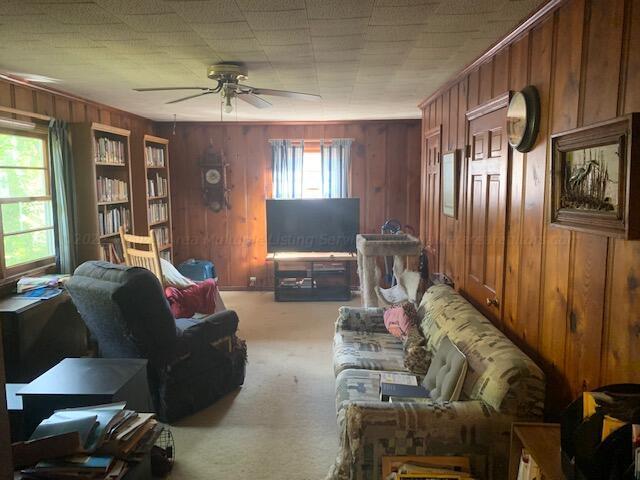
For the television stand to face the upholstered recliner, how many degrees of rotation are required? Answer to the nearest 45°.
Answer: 0° — it already faces it

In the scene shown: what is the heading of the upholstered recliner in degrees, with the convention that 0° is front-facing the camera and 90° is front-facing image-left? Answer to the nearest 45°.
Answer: approximately 225°

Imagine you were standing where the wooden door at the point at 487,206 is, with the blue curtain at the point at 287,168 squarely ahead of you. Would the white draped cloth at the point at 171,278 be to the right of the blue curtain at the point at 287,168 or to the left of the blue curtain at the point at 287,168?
left

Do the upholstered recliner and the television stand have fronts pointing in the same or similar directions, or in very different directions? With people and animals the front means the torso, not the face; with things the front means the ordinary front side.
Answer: very different directions

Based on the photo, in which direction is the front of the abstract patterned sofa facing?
to the viewer's left

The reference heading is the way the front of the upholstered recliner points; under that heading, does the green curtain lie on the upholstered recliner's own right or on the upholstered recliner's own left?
on the upholstered recliner's own left

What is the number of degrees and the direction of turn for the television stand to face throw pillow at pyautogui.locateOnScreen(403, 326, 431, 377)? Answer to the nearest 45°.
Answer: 0° — it already faces it

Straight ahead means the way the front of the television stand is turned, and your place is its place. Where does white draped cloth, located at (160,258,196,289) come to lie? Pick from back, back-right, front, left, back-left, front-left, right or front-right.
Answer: front-right

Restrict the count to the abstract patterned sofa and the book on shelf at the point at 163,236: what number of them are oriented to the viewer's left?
1

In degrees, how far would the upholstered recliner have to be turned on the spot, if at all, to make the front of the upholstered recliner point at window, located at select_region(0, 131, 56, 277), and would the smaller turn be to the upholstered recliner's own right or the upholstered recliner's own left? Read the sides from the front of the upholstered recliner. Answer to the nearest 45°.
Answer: approximately 90° to the upholstered recliner's own left
